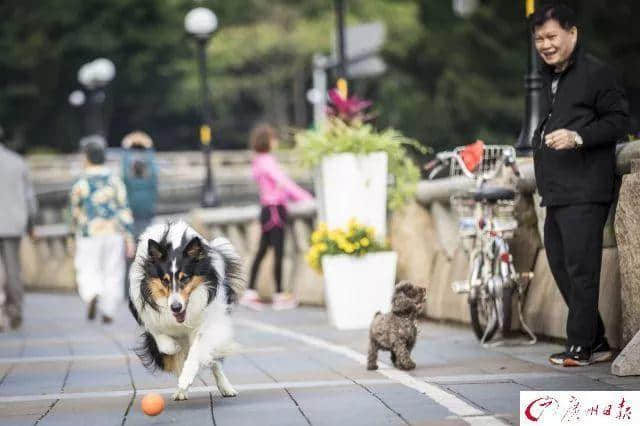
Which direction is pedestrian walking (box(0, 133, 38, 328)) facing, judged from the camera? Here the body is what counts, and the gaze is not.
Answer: away from the camera

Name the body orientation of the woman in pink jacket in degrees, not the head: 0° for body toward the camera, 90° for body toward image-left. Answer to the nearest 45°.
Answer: approximately 270°

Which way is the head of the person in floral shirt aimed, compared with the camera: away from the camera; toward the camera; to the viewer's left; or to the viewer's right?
away from the camera

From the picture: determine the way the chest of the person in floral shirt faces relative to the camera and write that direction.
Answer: away from the camera

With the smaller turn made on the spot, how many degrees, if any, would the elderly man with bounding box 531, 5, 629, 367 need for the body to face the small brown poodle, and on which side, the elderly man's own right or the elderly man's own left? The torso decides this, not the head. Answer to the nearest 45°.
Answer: approximately 45° to the elderly man's own right

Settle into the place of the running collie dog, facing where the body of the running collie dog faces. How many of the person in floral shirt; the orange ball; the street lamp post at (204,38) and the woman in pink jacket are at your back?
3

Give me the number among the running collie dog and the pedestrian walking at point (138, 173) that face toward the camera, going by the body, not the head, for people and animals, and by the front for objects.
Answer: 1

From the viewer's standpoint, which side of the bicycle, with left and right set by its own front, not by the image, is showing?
back

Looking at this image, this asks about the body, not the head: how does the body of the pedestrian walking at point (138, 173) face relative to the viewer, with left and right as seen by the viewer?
facing away from the viewer

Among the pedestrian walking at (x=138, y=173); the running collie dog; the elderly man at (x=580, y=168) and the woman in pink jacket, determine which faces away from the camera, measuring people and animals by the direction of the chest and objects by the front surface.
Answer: the pedestrian walking

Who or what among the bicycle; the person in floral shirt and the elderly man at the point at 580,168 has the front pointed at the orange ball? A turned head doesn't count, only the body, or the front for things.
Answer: the elderly man

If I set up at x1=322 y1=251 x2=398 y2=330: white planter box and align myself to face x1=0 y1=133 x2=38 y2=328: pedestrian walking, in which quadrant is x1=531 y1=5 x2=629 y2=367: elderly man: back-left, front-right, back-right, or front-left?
back-left
